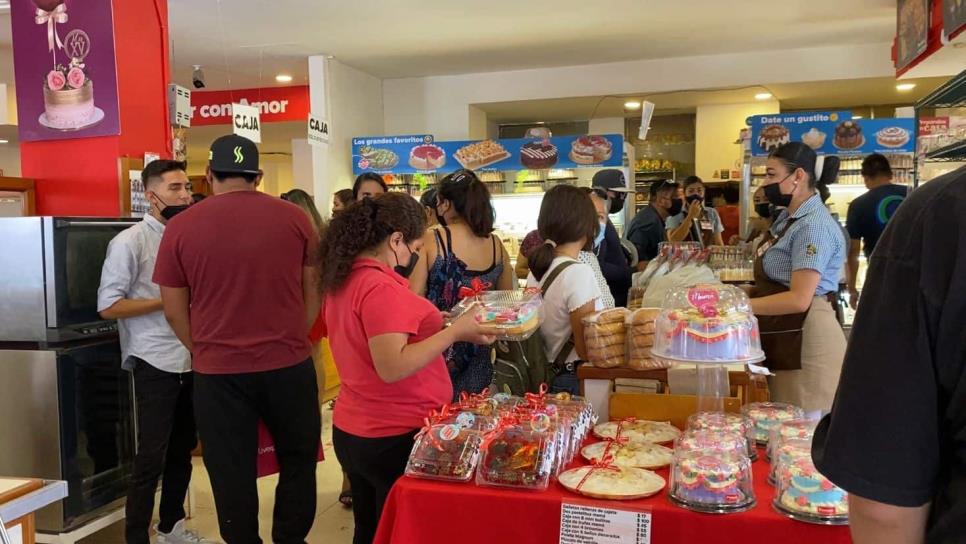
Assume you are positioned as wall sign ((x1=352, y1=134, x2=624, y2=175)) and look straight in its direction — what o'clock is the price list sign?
The price list sign is roughly at 12 o'clock from the wall sign.

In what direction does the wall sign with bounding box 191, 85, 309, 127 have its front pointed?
toward the camera

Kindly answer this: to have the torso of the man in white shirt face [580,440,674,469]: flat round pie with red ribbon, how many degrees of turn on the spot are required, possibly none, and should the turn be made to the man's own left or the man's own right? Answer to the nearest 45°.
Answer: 0° — they already face it

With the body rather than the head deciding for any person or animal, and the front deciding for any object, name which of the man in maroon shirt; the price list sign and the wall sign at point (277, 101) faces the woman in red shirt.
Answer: the wall sign

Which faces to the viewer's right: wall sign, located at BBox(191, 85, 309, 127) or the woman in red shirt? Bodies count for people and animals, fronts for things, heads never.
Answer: the woman in red shirt

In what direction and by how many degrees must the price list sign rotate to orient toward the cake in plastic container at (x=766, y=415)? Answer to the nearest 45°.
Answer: approximately 135° to its left

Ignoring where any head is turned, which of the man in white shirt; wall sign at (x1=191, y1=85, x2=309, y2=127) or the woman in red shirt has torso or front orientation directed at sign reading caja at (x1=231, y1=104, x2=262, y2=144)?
the wall sign

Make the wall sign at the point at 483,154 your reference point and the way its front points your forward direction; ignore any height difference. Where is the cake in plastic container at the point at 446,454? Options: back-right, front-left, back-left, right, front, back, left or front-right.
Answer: front

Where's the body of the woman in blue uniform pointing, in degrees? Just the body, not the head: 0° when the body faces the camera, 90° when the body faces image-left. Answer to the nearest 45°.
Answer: approximately 90°

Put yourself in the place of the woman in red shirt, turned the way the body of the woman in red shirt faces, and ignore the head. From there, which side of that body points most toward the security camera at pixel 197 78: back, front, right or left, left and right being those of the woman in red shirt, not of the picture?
left

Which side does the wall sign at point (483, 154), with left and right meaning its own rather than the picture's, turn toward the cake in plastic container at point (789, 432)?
front

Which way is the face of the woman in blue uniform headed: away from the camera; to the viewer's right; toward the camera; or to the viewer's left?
to the viewer's left

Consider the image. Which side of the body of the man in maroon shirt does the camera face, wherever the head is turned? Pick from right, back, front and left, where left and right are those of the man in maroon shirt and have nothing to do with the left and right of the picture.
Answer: back

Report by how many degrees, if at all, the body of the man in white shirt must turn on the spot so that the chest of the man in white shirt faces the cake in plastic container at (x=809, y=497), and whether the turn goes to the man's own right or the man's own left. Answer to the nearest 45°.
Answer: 0° — they already face it

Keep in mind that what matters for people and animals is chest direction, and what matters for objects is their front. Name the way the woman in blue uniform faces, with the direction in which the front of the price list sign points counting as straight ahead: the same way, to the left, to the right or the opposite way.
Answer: to the right

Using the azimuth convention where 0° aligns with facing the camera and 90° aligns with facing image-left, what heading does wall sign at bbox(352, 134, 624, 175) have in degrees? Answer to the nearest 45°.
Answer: approximately 0°

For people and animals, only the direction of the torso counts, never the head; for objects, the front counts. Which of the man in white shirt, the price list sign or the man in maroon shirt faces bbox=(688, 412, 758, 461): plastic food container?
the man in white shirt
